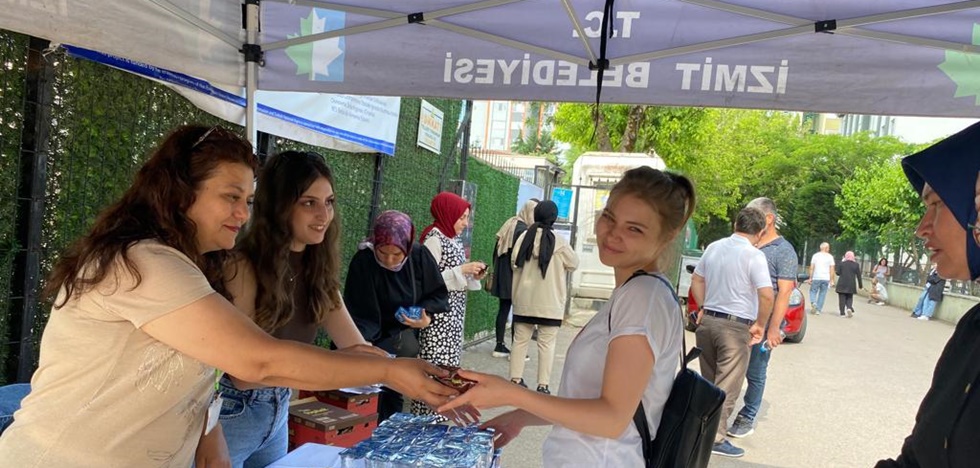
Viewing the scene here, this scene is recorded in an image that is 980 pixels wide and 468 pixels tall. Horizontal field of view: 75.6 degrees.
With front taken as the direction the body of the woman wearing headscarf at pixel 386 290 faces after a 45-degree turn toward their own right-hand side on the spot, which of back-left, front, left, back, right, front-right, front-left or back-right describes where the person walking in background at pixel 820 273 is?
back

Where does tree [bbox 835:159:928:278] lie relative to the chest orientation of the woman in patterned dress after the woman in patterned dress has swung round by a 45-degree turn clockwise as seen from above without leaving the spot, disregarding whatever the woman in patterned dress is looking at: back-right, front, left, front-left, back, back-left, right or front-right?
left

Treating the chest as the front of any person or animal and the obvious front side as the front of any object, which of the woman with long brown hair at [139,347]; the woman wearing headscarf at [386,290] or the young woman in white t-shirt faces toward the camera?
the woman wearing headscarf

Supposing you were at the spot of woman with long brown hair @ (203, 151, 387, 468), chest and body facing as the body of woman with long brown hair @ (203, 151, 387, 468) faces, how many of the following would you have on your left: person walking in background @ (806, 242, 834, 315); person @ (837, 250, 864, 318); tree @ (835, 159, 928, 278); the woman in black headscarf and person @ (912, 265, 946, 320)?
5

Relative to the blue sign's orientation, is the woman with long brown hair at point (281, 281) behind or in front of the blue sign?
in front

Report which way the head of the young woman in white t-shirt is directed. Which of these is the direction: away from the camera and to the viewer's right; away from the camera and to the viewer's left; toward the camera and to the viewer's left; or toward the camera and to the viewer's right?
toward the camera and to the viewer's left

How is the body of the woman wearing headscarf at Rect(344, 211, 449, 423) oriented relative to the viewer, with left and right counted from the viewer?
facing the viewer

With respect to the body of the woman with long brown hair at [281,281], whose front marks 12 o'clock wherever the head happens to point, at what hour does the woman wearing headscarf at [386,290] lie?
The woman wearing headscarf is roughly at 8 o'clock from the woman with long brown hair.

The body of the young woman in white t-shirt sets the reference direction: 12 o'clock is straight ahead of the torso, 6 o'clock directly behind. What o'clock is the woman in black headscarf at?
The woman in black headscarf is roughly at 3 o'clock from the young woman in white t-shirt.

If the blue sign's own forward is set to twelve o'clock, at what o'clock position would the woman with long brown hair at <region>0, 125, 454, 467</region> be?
The woman with long brown hair is roughly at 12 o'clock from the blue sign.

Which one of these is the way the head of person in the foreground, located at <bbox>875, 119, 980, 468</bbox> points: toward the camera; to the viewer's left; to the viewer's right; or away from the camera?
to the viewer's left
